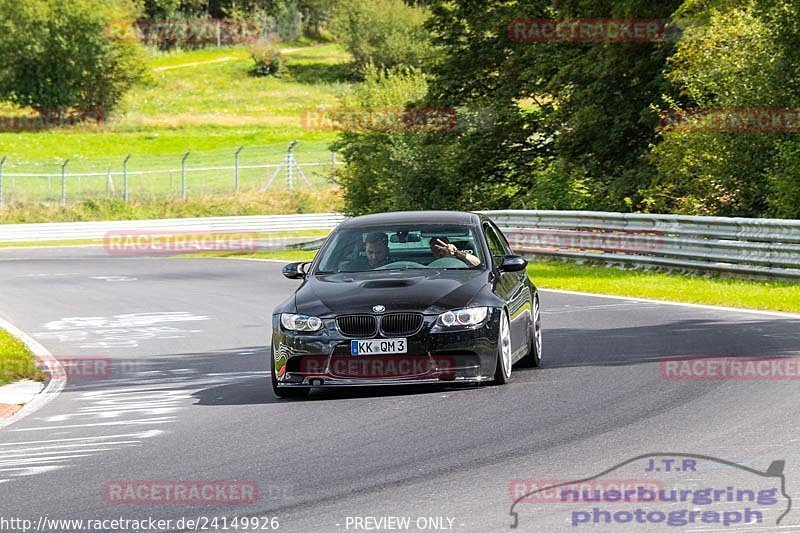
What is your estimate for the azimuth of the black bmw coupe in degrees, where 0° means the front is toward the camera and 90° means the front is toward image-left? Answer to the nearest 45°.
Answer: approximately 0°
